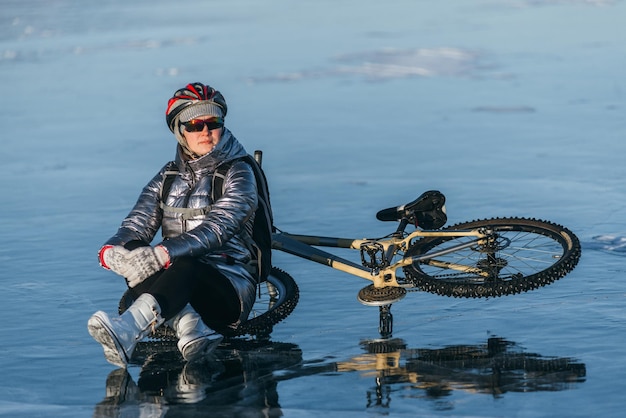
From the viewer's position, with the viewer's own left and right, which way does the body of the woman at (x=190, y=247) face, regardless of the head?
facing the viewer and to the left of the viewer

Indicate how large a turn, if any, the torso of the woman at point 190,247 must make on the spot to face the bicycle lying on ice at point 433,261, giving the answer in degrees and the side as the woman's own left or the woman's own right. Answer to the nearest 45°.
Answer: approximately 135° to the woman's own left
